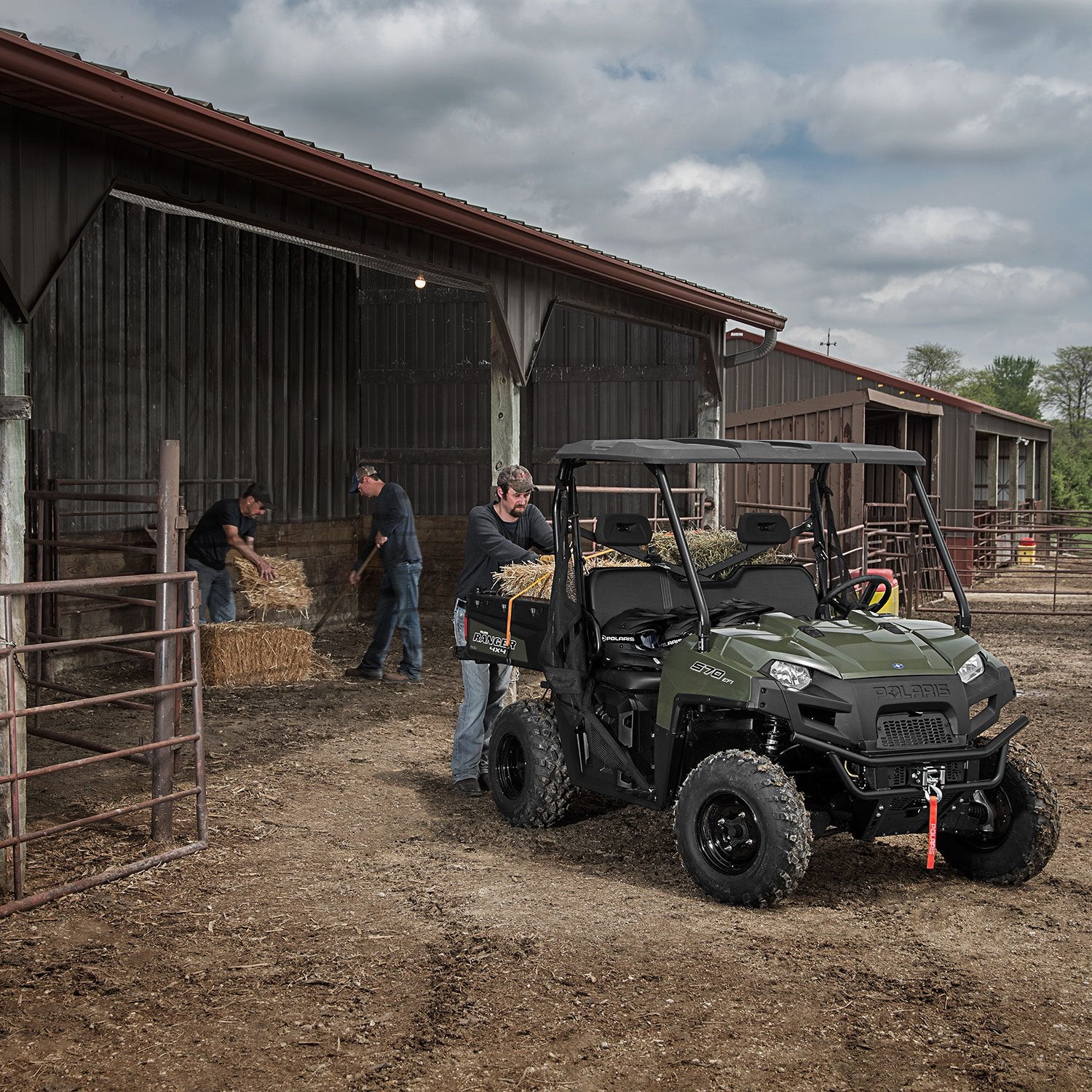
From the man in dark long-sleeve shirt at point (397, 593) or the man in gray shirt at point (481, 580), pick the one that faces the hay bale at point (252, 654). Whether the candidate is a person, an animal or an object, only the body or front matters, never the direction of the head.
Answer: the man in dark long-sleeve shirt

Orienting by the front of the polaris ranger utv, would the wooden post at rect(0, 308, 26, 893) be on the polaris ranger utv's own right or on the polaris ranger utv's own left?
on the polaris ranger utv's own right

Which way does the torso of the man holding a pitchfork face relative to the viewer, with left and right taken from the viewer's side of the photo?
facing to the left of the viewer

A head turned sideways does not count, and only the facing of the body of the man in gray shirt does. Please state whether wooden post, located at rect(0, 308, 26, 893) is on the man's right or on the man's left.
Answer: on the man's right

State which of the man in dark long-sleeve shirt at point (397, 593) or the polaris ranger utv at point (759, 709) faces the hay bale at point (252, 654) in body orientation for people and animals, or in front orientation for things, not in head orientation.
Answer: the man in dark long-sleeve shirt

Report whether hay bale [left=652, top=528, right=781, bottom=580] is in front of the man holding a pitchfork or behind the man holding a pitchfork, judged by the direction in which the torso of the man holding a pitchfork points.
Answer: behind

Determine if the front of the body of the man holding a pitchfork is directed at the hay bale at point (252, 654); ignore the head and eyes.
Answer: yes

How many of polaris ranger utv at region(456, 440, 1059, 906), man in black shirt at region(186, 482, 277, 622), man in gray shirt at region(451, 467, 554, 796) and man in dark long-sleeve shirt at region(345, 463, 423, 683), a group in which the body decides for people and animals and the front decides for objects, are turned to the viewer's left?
1

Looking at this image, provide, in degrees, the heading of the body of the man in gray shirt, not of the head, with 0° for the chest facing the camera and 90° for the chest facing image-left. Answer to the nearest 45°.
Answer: approximately 315°
